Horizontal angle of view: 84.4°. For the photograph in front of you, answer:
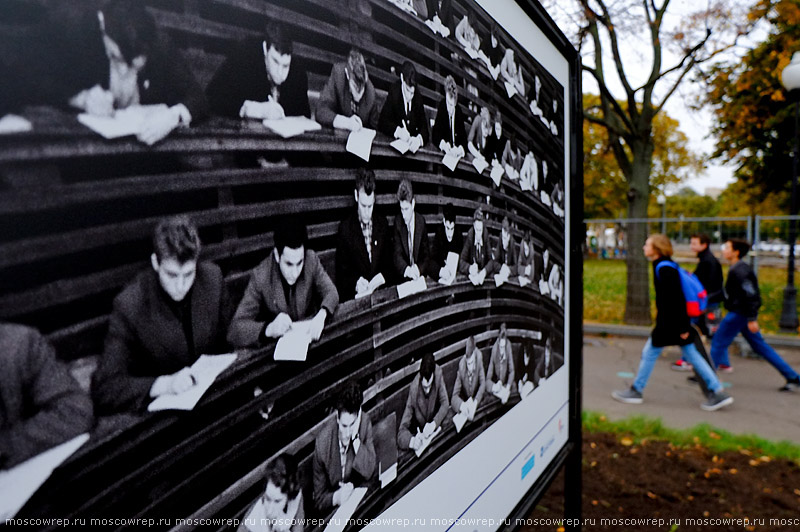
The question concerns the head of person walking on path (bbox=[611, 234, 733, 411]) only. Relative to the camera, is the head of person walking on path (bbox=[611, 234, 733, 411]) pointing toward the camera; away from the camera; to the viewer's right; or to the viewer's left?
to the viewer's left

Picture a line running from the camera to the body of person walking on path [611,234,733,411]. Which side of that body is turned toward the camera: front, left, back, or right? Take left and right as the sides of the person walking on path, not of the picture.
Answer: left

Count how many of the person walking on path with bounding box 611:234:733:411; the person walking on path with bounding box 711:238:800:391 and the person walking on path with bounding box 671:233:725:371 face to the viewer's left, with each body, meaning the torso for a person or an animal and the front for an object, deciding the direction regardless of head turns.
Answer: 3

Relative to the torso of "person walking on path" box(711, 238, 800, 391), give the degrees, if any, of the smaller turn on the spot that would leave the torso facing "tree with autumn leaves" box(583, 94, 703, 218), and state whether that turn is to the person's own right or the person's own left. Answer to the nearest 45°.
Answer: approximately 90° to the person's own right

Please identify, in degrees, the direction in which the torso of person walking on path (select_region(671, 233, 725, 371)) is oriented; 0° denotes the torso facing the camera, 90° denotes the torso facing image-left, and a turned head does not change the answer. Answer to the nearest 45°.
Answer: approximately 90°

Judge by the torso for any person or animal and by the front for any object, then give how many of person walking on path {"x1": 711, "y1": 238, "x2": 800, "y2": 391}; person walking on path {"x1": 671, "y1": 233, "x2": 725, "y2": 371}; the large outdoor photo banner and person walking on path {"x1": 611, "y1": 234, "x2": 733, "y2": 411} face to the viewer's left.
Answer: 3

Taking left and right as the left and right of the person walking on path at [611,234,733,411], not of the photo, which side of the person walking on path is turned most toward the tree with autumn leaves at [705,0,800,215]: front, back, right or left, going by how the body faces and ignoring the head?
right

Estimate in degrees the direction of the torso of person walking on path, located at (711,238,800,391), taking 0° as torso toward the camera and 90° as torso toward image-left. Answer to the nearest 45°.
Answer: approximately 90°

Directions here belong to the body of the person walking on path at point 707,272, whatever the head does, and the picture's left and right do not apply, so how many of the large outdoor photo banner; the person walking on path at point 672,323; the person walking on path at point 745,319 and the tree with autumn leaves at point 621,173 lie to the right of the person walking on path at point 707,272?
1

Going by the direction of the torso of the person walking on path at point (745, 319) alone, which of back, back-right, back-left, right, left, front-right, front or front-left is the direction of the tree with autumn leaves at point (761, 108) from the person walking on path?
right

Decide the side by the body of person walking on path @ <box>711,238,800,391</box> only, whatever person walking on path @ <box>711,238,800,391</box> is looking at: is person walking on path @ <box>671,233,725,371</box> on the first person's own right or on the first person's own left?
on the first person's own right

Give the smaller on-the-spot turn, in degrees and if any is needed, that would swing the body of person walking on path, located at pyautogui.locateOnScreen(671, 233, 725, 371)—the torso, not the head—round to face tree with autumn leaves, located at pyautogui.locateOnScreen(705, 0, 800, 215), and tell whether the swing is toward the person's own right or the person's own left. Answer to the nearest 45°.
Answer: approximately 90° to the person's own right
